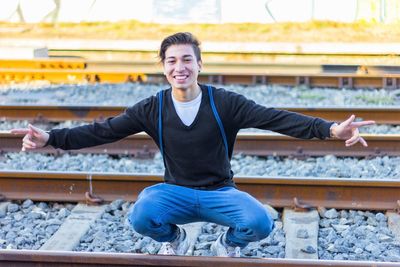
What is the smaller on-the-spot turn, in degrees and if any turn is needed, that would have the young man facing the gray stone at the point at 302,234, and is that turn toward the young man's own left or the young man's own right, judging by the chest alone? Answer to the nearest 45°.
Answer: approximately 135° to the young man's own left

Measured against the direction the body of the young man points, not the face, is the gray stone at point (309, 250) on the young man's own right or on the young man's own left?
on the young man's own left

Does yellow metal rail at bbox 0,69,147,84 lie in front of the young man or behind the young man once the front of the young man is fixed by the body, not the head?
behind

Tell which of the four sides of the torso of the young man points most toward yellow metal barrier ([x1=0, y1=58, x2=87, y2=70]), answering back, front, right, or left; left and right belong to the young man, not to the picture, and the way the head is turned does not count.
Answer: back

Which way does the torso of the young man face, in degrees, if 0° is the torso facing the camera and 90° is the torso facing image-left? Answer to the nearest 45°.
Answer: approximately 0°

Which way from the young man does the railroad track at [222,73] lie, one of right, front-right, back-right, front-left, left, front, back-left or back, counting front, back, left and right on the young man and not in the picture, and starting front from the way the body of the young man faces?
back

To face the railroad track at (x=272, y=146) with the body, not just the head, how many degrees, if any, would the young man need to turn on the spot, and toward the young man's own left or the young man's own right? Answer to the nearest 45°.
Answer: approximately 180°

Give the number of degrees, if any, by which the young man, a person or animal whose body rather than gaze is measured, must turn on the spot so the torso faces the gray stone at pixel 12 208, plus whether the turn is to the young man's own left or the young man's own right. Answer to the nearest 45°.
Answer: approximately 135° to the young man's own right
